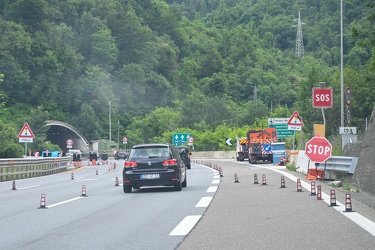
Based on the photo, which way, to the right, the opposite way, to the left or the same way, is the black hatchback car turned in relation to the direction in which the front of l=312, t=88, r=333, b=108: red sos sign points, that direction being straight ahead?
the opposite way

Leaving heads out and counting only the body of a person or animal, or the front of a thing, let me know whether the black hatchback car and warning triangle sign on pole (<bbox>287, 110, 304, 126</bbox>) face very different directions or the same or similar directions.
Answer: very different directions

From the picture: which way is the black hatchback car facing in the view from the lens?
facing away from the viewer

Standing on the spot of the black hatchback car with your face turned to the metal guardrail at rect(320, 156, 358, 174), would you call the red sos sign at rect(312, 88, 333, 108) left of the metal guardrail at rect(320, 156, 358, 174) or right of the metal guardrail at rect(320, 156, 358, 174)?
left

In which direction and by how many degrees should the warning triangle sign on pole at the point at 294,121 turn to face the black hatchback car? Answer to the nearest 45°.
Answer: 0° — it already faces it

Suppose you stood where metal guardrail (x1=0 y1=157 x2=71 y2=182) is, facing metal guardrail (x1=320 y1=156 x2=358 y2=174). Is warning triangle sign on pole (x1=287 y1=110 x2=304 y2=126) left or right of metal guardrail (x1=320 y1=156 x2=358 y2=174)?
left
